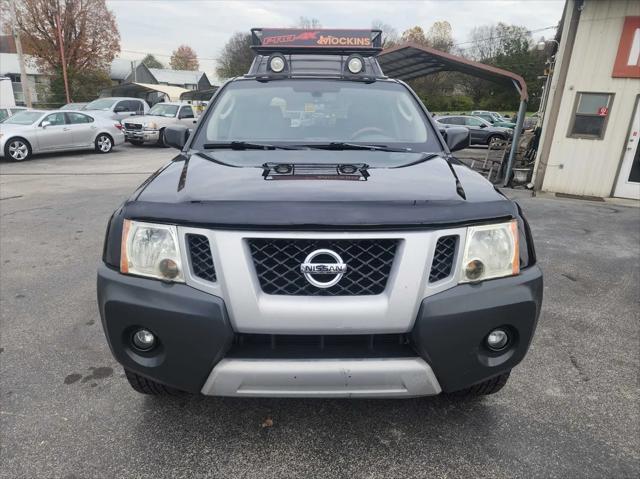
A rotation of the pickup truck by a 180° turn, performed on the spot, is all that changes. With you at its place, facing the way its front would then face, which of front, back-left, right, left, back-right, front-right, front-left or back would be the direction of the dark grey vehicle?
front-right

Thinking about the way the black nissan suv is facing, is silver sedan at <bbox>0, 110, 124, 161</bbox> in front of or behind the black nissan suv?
behind

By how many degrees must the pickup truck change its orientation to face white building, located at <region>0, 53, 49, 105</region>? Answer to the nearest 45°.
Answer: approximately 135° to its right

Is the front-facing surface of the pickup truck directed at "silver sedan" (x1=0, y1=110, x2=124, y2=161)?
yes

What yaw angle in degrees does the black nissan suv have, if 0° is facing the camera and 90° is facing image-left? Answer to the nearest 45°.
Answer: approximately 0°

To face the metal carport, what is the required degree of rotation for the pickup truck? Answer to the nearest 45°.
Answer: approximately 90° to its left

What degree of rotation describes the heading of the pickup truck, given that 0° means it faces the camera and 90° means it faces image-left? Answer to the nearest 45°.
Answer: approximately 45°

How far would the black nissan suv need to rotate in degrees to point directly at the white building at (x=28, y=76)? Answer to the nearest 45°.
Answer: approximately 135° to its right

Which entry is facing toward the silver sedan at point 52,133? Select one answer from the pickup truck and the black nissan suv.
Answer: the pickup truck

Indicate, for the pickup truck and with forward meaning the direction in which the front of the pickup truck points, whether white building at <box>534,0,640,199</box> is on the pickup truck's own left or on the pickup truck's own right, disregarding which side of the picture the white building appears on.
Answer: on the pickup truck's own left

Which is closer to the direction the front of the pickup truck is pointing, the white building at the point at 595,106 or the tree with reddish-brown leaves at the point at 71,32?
the white building
